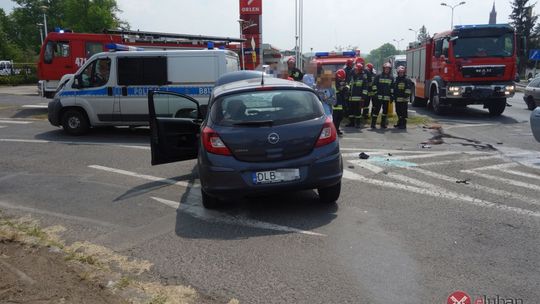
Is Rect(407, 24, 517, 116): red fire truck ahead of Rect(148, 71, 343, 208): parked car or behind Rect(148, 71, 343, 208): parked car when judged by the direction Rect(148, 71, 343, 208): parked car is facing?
ahead

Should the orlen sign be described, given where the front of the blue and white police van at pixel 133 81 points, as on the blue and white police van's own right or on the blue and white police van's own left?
on the blue and white police van's own right

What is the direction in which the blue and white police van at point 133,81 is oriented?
to the viewer's left

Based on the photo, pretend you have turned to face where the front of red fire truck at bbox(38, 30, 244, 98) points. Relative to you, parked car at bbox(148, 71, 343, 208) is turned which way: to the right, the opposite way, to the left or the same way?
to the right

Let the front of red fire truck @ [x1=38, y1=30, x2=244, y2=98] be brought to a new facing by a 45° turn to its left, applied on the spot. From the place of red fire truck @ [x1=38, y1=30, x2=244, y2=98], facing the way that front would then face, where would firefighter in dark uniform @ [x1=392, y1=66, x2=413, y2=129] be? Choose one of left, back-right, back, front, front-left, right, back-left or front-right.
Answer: left

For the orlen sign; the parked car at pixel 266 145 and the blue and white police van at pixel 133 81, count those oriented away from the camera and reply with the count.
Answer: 1

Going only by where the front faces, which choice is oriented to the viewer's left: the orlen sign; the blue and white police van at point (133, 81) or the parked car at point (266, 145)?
the blue and white police van

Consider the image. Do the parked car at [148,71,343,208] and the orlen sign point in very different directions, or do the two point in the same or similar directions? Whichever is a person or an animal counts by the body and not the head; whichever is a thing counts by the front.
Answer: very different directions

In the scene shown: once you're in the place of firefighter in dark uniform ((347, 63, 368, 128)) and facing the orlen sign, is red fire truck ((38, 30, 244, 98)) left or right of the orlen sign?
left

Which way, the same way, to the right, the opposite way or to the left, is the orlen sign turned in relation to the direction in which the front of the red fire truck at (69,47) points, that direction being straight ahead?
to the left

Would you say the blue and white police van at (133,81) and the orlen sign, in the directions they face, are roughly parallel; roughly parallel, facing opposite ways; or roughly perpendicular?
roughly perpendicular

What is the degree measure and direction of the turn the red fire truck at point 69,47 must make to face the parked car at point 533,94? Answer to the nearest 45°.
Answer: approximately 180°

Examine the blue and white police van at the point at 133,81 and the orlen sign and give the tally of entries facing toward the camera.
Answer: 1

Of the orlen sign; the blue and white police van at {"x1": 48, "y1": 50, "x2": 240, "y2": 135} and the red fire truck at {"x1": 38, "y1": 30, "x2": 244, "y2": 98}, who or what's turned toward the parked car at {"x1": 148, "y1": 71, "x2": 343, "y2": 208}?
the orlen sign

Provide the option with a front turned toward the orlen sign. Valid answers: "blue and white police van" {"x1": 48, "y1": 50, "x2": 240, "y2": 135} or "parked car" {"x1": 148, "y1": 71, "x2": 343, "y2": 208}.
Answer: the parked car

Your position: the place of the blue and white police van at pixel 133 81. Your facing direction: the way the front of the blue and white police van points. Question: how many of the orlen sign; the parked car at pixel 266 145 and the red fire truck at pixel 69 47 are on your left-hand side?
1

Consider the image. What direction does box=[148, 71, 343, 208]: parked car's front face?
away from the camera

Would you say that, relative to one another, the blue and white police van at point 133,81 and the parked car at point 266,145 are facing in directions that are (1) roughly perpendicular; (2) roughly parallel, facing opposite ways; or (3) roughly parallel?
roughly perpendicular

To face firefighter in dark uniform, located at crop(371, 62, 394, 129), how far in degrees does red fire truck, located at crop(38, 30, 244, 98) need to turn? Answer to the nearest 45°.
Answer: approximately 135° to its left
